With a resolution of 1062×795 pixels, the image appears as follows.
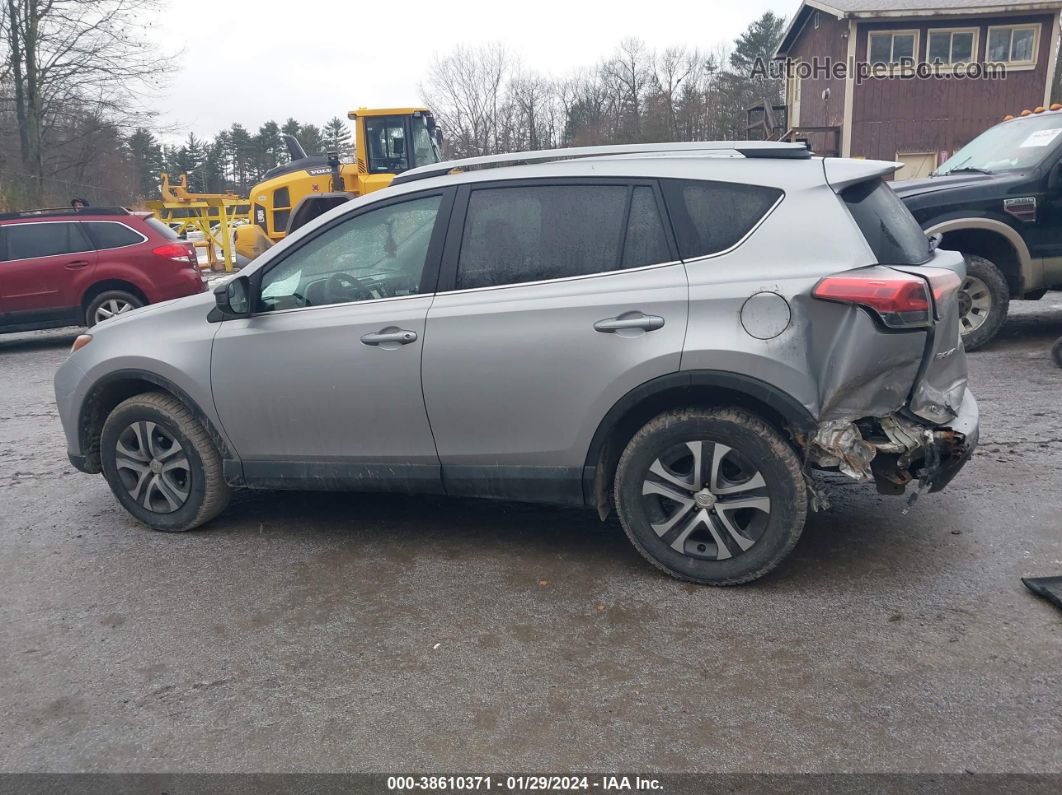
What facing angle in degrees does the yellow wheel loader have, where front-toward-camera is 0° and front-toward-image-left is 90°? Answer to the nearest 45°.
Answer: approximately 270°

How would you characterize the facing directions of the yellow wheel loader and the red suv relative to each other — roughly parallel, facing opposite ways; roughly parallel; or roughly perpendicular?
roughly parallel, facing opposite ways

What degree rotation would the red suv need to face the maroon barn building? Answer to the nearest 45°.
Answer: approximately 180°

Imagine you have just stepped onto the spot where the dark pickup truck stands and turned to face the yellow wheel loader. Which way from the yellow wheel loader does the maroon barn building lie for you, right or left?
right

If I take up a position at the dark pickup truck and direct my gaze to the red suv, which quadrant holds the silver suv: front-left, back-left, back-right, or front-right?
front-left

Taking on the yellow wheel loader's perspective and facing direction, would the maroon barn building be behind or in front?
in front

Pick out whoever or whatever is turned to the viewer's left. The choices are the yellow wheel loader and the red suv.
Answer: the red suv

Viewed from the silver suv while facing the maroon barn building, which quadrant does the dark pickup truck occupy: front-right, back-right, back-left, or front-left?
front-right

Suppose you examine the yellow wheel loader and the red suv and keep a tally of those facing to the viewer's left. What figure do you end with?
1

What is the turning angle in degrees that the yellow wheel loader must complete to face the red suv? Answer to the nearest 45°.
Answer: approximately 135° to its right

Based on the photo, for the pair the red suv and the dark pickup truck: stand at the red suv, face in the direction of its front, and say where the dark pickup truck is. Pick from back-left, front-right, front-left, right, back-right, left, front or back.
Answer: back-left

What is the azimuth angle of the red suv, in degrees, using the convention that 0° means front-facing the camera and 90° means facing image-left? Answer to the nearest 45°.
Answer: approximately 90°

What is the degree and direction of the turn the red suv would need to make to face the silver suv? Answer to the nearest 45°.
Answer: approximately 90° to its left
